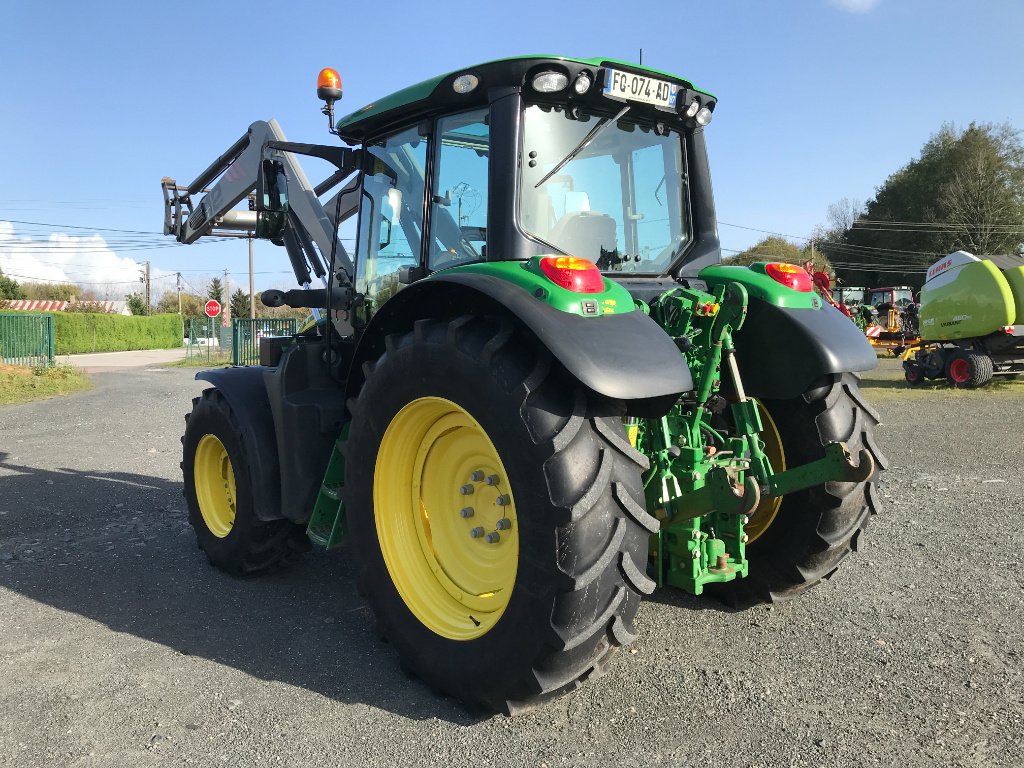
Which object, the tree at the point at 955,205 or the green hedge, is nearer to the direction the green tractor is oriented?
the green hedge

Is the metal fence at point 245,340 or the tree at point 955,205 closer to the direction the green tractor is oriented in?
the metal fence

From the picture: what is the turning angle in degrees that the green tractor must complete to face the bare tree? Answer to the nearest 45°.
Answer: approximately 90° to its right

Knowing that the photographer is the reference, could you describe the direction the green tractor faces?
facing away from the viewer and to the left of the viewer

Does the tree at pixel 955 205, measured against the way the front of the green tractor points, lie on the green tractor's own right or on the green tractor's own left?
on the green tractor's own right
